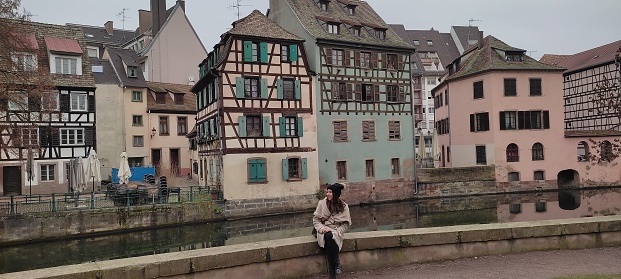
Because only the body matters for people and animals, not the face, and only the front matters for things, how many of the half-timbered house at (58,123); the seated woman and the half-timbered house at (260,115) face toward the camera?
3

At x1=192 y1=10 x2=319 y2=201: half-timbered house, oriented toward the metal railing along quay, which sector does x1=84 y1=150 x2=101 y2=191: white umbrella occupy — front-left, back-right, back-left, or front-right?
front-right

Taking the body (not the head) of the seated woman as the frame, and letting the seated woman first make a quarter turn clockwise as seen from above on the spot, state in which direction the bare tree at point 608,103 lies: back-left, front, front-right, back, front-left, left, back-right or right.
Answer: back-right

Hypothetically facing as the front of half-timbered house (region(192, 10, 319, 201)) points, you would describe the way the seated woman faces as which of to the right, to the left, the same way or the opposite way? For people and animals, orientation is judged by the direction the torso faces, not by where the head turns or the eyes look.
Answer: the same way

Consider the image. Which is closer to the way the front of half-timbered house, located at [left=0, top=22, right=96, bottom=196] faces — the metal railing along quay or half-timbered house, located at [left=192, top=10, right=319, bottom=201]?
the metal railing along quay

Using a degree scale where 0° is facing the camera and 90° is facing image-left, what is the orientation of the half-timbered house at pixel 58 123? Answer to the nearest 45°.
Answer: approximately 0°

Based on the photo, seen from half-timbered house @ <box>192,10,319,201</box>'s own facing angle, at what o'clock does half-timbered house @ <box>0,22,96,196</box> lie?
half-timbered house @ <box>0,22,96,196</box> is roughly at 4 o'clock from half-timbered house @ <box>192,10,319,201</box>.

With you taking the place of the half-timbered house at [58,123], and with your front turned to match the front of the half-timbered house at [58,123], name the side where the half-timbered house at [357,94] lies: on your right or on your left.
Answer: on your left

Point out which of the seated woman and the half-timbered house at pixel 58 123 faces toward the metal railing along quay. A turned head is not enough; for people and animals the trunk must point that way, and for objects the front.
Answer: the half-timbered house

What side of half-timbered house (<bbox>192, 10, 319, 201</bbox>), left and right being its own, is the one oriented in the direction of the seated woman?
front

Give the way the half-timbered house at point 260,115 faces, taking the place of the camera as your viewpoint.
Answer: facing the viewer

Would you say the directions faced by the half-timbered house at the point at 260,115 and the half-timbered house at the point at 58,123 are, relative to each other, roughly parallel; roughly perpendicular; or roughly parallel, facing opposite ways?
roughly parallel

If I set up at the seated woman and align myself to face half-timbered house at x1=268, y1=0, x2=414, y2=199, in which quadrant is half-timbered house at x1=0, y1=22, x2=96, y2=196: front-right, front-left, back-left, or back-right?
front-left

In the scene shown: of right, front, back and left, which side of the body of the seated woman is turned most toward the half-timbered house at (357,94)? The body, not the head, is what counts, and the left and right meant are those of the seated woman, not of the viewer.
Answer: back
